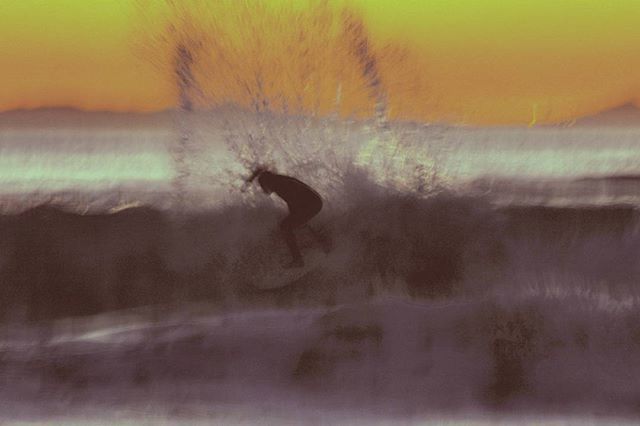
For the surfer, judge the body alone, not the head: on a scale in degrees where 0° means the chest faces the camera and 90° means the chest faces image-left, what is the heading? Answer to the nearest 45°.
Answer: approximately 90°
